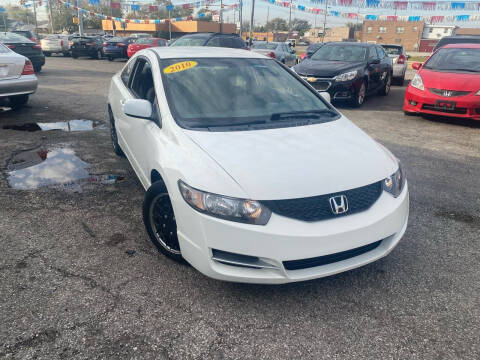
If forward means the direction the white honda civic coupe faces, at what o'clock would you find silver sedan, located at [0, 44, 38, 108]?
The silver sedan is roughly at 6 o'clock from the white honda civic coupe.

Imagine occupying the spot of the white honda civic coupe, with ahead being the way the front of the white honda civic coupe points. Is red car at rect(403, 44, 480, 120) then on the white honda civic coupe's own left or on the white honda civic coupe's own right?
on the white honda civic coupe's own left

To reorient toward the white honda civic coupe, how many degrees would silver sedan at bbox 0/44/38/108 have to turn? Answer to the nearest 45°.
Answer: approximately 180°

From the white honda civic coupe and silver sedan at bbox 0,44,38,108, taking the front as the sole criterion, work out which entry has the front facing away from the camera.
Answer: the silver sedan

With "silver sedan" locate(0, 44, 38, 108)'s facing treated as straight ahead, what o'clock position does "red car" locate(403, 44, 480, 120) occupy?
The red car is roughly at 4 o'clock from the silver sedan.

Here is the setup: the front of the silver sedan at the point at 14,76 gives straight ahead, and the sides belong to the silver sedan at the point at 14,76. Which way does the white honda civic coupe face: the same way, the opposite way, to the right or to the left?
the opposite way

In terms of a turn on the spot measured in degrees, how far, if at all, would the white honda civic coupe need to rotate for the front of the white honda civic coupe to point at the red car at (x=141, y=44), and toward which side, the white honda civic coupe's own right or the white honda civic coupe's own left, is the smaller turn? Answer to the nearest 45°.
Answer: approximately 135° to the white honda civic coupe's own left

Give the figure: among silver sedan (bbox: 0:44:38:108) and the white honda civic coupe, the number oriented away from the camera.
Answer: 1

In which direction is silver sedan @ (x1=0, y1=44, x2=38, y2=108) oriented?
away from the camera

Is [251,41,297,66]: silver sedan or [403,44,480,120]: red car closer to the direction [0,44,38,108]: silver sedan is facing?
the silver sedan

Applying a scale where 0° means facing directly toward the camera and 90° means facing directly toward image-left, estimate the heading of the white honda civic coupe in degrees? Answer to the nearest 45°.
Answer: approximately 315°

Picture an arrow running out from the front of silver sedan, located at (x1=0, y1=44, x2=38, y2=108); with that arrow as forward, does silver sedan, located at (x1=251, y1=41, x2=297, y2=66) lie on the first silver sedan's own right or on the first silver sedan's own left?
on the first silver sedan's own right
